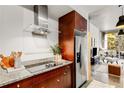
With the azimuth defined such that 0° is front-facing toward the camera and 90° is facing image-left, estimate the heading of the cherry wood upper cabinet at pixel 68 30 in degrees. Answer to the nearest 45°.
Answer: approximately 315°

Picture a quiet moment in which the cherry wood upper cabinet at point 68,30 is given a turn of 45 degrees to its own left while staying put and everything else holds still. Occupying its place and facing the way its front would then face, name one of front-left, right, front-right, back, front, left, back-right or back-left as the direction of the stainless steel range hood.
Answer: back-right

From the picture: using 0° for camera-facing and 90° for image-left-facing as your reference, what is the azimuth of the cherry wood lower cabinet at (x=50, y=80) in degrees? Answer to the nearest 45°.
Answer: approximately 315°

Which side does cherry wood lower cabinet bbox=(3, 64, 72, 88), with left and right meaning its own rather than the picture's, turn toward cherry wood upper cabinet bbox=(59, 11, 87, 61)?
left

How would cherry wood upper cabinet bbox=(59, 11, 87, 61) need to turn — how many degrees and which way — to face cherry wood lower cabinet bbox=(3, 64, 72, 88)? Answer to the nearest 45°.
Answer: approximately 45° to its right

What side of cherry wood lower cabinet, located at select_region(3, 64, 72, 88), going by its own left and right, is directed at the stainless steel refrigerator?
left
